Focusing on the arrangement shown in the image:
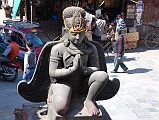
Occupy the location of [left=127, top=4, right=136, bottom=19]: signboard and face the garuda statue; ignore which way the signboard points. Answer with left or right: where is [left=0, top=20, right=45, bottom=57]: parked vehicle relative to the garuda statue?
right

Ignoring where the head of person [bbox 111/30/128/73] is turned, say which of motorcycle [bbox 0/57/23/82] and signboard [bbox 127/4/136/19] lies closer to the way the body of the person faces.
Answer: the motorcycle

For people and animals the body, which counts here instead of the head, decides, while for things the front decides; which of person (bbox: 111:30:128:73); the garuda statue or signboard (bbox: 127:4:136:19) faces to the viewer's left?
the person

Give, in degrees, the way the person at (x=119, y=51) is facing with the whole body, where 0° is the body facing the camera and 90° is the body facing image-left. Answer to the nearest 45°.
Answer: approximately 90°

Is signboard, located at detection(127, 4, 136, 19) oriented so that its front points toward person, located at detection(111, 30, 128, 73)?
yes

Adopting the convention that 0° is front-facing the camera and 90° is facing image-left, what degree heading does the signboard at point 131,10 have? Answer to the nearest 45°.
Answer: approximately 0°
